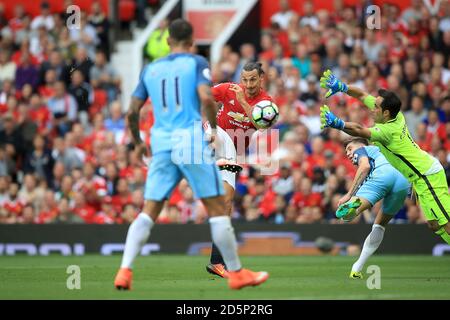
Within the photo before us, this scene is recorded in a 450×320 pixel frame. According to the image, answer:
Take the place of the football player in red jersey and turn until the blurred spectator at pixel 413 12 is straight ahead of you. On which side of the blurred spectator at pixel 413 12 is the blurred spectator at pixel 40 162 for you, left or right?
left

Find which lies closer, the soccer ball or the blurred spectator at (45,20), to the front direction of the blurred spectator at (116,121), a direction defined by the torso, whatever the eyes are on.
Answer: the soccer ball

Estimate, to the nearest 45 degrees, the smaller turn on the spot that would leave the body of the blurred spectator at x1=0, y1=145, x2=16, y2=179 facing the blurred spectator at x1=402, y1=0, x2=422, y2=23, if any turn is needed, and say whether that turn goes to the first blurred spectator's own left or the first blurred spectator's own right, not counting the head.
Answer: approximately 90° to the first blurred spectator's own left

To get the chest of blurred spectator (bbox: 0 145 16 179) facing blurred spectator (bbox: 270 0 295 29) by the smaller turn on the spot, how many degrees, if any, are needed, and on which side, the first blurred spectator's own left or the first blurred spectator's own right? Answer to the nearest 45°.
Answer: approximately 90° to the first blurred spectator's own left
